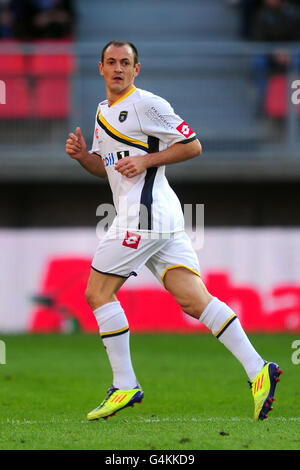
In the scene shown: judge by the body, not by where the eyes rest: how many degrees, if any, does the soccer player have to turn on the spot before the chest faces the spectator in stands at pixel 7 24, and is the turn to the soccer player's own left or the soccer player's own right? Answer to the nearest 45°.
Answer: approximately 135° to the soccer player's own right

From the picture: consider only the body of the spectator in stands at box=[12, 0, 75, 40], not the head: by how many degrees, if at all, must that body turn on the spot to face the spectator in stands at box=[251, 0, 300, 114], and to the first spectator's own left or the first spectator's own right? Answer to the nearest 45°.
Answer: approximately 45° to the first spectator's own left

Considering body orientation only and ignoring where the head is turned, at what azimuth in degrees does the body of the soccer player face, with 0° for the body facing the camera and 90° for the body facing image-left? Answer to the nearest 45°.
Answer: approximately 45°

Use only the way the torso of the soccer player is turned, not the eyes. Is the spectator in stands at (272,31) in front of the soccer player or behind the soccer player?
behind

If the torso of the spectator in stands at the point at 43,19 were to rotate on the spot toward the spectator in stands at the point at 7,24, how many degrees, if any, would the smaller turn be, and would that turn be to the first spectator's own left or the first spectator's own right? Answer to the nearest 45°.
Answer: approximately 135° to the first spectator's own right

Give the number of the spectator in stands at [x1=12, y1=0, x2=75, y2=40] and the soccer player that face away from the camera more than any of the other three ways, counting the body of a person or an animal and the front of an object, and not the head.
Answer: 0

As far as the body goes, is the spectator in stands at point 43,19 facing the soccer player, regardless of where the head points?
yes
